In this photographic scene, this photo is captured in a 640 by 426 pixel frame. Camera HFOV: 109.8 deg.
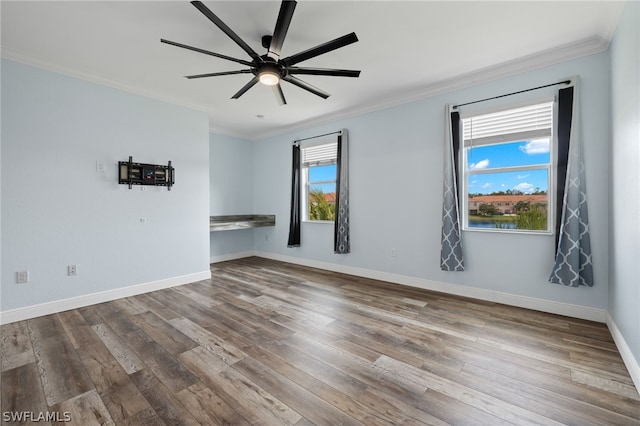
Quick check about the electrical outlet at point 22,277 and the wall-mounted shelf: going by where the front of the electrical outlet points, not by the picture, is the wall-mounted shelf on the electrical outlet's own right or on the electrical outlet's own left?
on the electrical outlet's own left

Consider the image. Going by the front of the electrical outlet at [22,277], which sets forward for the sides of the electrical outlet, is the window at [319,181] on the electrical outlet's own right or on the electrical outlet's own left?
on the electrical outlet's own left

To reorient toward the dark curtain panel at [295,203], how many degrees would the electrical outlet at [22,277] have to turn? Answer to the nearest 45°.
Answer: approximately 90° to its left

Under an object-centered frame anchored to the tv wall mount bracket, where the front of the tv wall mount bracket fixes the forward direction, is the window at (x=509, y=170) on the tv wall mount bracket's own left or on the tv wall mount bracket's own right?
on the tv wall mount bracket's own left

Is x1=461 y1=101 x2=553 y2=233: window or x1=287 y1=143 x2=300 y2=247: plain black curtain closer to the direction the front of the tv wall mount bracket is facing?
the window

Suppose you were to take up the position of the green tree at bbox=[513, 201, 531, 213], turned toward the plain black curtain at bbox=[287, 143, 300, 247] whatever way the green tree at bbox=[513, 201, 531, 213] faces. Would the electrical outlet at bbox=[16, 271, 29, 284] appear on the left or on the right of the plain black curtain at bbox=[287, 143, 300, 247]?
left

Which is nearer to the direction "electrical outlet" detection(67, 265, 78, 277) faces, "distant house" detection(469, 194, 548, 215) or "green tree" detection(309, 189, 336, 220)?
the distant house
